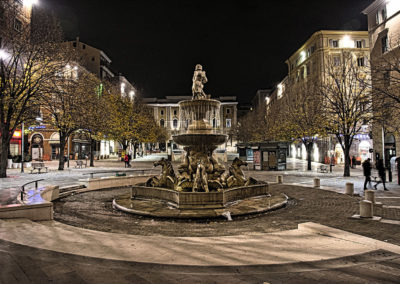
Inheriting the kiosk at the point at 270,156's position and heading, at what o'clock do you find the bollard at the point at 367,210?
The bollard is roughly at 12 o'clock from the kiosk.

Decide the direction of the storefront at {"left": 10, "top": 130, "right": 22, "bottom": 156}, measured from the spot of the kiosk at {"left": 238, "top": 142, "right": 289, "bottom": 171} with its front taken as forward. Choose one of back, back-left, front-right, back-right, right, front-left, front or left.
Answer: right

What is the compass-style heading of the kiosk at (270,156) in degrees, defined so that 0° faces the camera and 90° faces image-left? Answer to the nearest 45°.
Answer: approximately 0°

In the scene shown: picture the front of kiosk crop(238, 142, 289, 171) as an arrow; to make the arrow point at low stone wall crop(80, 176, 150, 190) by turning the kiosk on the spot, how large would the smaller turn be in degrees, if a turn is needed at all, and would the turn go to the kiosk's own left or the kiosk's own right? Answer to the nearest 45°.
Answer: approximately 45° to the kiosk's own right

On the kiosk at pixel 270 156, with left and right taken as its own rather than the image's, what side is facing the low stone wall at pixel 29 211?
front

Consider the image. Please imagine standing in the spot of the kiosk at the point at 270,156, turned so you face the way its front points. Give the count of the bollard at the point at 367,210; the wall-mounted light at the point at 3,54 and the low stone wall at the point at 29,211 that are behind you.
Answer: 0

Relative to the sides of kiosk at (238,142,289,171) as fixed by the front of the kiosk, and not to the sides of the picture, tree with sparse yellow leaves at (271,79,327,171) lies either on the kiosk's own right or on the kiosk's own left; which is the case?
on the kiosk's own left

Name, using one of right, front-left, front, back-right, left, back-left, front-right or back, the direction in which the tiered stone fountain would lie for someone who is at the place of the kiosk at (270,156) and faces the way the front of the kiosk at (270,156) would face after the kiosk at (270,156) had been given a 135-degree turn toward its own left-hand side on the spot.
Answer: back-right

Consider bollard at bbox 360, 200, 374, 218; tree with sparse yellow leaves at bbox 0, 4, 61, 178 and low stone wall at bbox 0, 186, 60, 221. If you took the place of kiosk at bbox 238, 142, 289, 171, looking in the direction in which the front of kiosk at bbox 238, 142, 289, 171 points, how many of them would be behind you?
0

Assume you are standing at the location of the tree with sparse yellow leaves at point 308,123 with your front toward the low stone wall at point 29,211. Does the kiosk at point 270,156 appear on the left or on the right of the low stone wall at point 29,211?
right

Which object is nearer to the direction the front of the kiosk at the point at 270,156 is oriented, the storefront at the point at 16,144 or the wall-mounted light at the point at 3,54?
the wall-mounted light

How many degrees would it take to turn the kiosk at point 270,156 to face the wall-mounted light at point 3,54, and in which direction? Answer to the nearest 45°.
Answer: approximately 45° to its right
